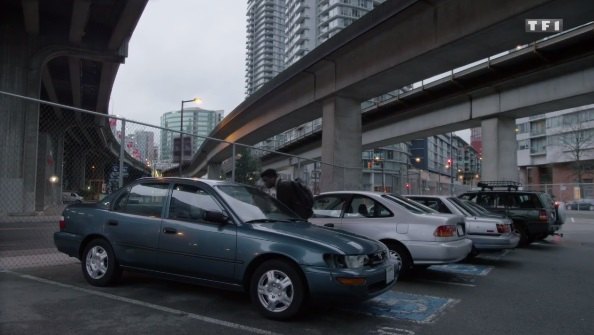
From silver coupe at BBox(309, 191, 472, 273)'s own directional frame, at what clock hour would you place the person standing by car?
The person standing by car is roughly at 10 o'clock from the silver coupe.

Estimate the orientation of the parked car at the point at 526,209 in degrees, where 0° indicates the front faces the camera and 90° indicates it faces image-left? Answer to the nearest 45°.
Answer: approximately 135°

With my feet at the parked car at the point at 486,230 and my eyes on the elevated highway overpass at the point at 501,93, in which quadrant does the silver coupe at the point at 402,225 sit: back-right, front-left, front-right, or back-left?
back-left

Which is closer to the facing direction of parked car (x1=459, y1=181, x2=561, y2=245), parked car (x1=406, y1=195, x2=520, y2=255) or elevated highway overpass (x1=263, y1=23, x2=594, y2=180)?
the elevated highway overpass

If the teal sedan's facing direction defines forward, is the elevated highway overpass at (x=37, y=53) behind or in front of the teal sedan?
behind

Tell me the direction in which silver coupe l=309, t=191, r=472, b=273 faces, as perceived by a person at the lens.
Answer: facing away from the viewer and to the left of the viewer

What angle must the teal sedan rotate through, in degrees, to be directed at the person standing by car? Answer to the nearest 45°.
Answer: approximately 90° to its left

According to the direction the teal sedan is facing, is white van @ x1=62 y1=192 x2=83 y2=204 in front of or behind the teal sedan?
behind

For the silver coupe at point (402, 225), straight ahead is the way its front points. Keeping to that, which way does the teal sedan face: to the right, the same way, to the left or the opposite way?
the opposite way

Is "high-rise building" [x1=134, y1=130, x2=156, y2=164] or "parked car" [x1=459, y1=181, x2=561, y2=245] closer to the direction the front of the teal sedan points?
the parked car
